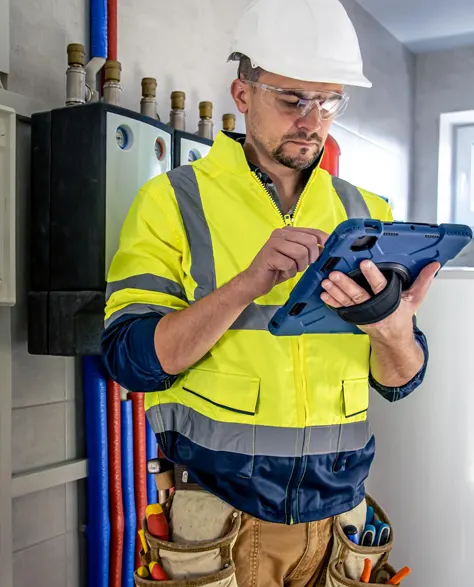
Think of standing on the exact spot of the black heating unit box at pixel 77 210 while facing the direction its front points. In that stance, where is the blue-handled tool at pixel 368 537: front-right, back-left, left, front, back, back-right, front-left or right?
front

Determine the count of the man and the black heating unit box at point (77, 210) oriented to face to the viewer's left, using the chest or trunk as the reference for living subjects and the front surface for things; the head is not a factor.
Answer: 0

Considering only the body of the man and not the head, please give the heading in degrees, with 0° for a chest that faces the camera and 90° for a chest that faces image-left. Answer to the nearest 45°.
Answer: approximately 315°

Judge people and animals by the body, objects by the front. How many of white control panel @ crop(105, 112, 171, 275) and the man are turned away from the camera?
0

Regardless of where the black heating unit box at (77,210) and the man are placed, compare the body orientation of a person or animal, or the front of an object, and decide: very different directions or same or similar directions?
same or similar directions

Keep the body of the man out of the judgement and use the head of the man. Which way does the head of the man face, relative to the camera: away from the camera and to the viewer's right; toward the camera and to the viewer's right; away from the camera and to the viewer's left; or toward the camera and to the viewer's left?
toward the camera and to the viewer's right

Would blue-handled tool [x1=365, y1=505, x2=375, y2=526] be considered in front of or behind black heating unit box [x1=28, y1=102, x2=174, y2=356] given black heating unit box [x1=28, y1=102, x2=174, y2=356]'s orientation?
in front

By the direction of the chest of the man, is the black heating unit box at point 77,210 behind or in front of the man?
behind

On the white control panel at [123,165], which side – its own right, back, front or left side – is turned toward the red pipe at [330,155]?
left

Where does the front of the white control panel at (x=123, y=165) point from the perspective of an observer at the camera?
facing the viewer and to the right of the viewer
